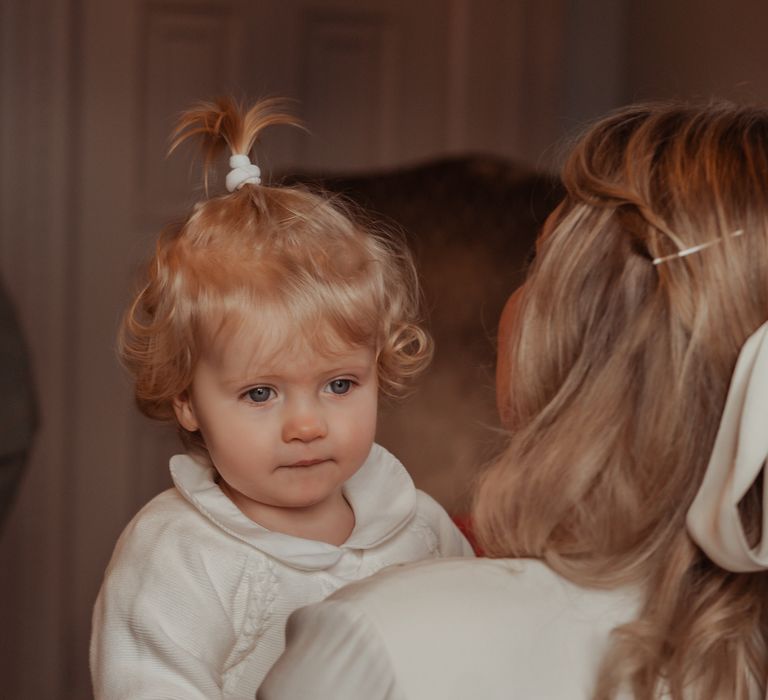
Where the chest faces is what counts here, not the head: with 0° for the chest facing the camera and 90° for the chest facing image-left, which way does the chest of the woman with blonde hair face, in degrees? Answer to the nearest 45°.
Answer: approximately 180°

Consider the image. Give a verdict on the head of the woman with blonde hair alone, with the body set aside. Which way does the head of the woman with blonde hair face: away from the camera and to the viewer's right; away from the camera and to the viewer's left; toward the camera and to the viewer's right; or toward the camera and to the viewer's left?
away from the camera and to the viewer's left

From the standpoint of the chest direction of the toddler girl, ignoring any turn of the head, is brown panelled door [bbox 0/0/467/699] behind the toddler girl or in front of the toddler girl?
behind

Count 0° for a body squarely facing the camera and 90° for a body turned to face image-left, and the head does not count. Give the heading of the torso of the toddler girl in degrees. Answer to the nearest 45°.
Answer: approximately 315°

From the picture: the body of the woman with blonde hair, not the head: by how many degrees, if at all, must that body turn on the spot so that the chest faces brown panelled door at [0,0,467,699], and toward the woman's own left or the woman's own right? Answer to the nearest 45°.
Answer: approximately 45° to the woman's own left
